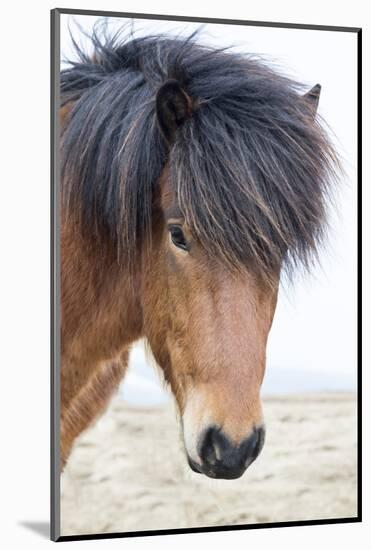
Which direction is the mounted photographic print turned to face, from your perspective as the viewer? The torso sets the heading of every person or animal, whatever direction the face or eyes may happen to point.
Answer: facing the viewer and to the right of the viewer
